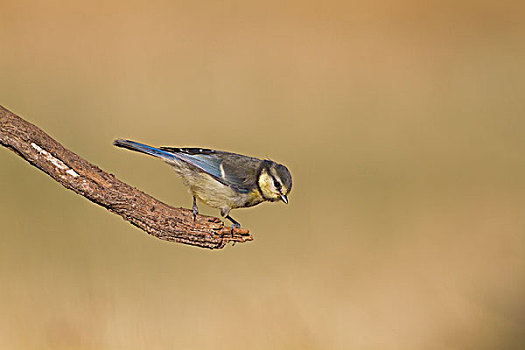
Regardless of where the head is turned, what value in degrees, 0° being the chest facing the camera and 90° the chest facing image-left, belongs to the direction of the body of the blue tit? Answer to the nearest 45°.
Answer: approximately 270°
